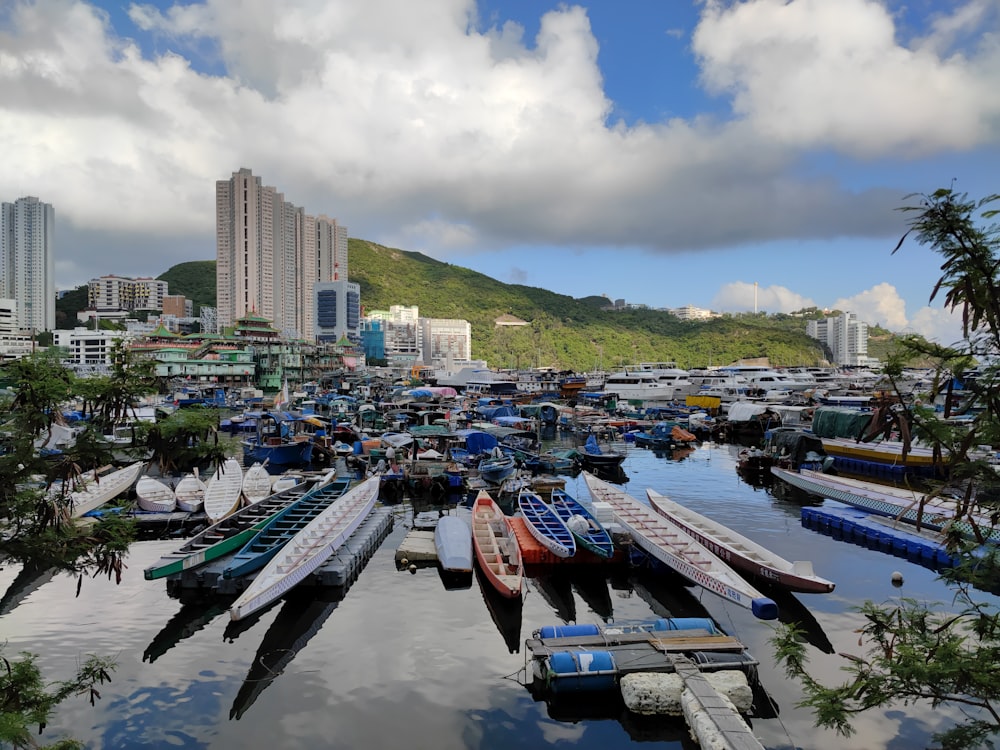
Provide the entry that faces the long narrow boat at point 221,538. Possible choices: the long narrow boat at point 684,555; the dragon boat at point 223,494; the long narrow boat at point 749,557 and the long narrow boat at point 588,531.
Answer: the dragon boat

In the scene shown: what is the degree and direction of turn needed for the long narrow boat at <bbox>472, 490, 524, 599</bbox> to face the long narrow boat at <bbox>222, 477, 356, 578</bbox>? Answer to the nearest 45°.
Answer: approximately 90° to its right

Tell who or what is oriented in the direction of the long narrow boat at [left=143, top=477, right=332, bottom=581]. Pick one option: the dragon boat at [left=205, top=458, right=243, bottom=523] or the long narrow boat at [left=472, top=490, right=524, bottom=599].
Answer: the dragon boat

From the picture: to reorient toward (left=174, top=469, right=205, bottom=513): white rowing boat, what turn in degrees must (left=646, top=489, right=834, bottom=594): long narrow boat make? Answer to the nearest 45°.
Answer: approximately 135° to its right

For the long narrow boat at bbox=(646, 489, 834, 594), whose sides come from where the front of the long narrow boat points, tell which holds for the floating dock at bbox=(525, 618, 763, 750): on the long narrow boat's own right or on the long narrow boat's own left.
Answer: on the long narrow boat's own right

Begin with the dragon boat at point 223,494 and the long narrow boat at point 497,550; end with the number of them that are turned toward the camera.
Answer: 2
